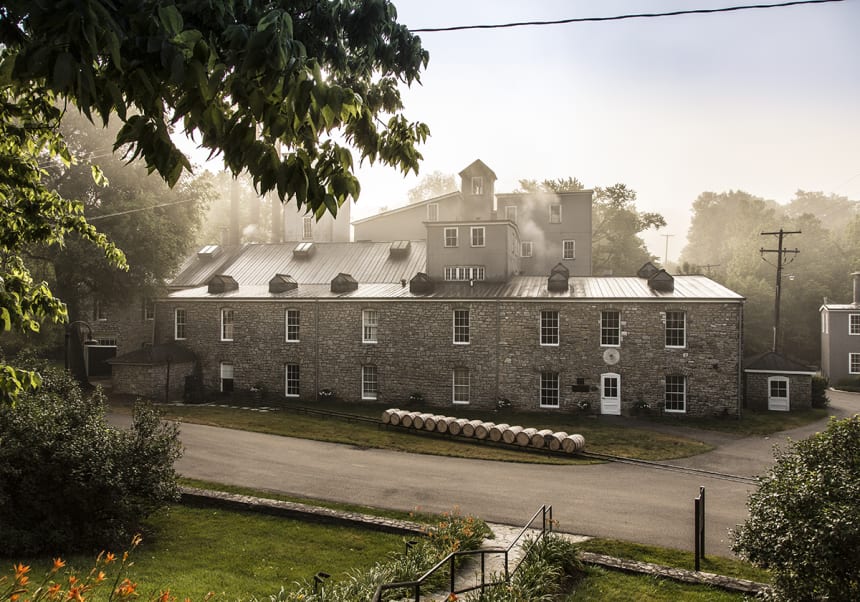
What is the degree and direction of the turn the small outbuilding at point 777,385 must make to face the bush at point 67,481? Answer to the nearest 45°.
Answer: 0° — it already faces it

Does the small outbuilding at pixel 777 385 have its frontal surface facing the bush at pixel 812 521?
yes

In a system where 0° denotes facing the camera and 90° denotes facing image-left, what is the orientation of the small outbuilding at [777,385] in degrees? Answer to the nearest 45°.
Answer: approximately 0°

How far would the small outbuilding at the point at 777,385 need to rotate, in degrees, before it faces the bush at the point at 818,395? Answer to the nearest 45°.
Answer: approximately 135° to its left

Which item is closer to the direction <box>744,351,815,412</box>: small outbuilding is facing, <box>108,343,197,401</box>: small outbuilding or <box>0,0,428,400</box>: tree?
the tree

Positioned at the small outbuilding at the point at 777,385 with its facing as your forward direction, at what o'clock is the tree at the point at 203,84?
The tree is roughly at 12 o'clock from the small outbuilding.

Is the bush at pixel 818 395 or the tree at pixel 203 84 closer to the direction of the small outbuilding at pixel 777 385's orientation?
the tree
